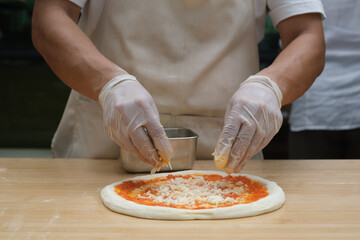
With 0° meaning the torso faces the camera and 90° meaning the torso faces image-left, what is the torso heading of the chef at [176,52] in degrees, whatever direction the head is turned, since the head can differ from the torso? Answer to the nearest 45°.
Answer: approximately 0°
